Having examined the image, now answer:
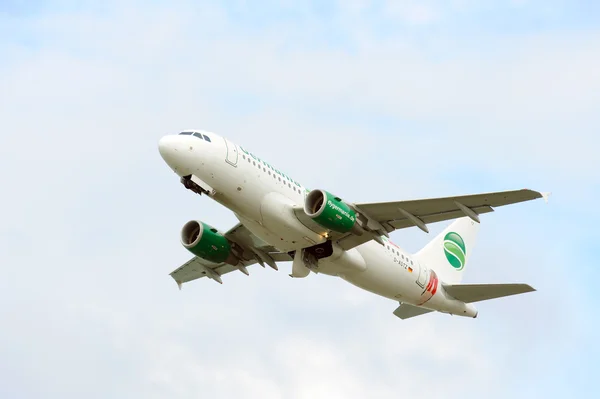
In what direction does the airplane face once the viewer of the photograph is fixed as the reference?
facing the viewer and to the left of the viewer
